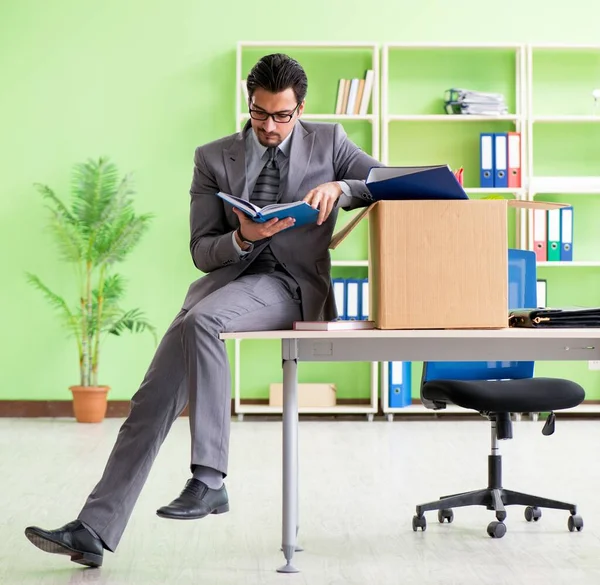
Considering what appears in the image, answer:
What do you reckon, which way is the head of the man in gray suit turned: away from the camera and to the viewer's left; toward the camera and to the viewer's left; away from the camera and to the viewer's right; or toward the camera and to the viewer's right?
toward the camera and to the viewer's left

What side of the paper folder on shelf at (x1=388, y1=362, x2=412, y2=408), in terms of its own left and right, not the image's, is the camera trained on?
front

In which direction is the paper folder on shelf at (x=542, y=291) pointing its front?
toward the camera

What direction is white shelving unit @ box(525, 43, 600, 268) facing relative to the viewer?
toward the camera

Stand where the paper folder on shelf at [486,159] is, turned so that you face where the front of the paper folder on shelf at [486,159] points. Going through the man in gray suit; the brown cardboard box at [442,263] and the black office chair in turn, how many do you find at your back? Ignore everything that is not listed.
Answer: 0

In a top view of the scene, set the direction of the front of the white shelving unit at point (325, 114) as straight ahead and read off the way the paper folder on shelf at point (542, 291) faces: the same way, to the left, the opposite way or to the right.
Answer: the same way

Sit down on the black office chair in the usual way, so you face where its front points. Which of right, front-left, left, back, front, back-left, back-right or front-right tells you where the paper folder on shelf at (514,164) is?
back-left

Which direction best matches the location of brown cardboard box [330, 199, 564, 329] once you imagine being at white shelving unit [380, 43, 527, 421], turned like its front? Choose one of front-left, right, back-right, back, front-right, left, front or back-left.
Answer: front

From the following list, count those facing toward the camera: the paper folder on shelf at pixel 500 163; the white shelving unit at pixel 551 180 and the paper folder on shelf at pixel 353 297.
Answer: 3

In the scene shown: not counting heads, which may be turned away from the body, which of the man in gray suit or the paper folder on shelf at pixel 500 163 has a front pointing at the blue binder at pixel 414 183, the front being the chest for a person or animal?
the paper folder on shelf

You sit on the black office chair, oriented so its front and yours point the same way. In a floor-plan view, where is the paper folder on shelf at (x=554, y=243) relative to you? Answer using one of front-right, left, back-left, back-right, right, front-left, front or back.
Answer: back-left

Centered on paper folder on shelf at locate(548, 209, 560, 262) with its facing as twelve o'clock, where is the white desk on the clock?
The white desk is roughly at 12 o'clock from the paper folder on shelf.

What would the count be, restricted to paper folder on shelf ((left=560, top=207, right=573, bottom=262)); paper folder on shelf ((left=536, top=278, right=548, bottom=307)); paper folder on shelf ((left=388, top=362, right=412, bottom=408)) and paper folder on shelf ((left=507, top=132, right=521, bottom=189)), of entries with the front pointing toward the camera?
4

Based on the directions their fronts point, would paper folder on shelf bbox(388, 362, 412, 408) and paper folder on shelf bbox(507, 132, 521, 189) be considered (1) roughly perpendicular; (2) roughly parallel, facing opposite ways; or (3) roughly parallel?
roughly parallel

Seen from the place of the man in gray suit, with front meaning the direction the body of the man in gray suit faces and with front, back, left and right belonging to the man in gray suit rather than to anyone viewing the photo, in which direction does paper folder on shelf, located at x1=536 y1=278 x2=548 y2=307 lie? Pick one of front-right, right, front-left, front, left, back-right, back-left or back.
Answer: back
